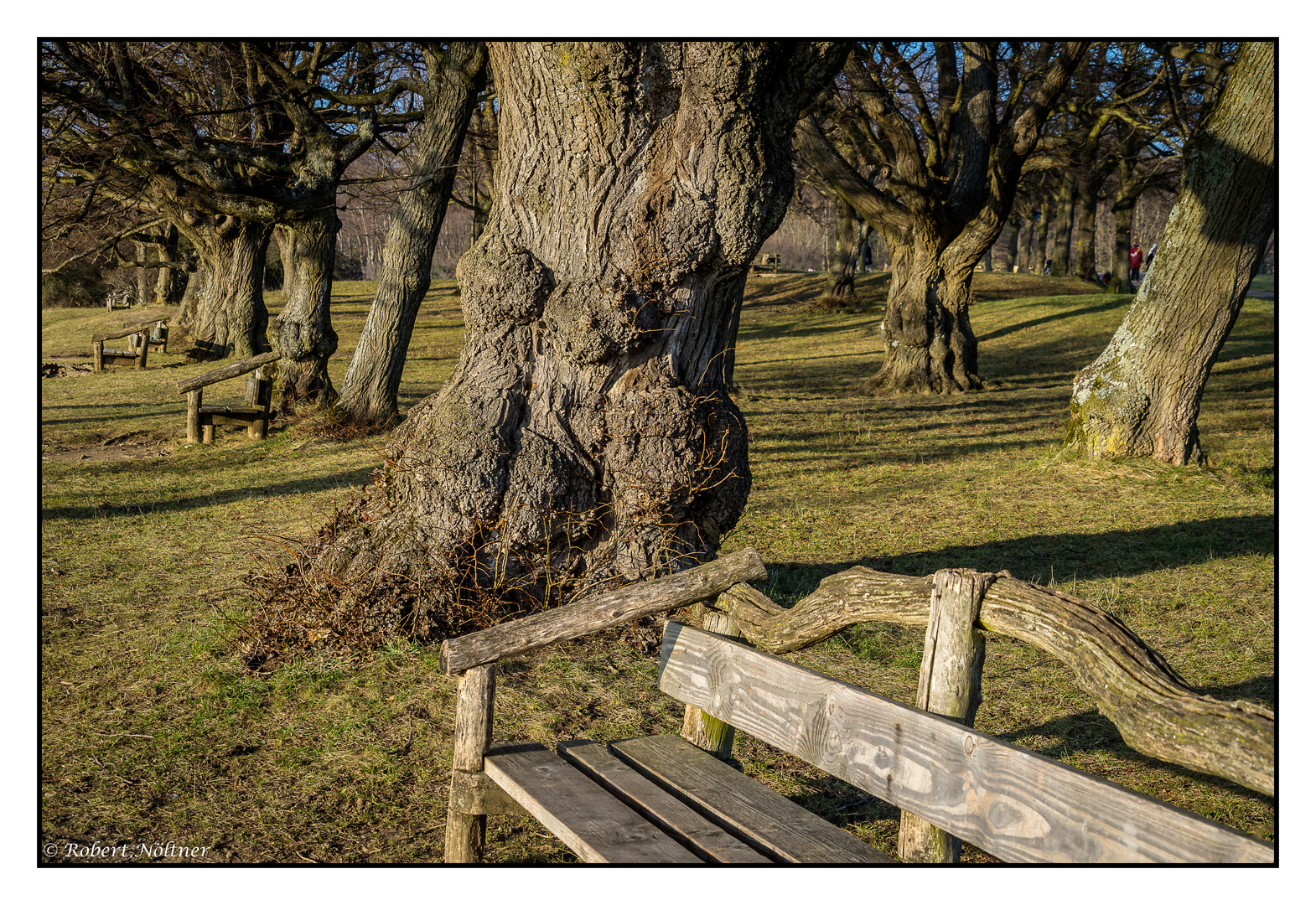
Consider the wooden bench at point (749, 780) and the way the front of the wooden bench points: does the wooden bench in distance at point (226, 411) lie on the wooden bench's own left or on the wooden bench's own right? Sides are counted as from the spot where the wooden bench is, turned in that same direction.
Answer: on the wooden bench's own right

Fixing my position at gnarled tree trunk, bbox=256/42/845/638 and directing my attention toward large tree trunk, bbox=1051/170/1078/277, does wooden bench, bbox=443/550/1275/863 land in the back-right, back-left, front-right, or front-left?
back-right

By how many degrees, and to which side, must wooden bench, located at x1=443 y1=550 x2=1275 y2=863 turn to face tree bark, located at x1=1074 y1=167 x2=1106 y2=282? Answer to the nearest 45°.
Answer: approximately 135° to its right

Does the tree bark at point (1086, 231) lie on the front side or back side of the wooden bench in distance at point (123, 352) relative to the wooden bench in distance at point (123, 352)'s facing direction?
on the back side

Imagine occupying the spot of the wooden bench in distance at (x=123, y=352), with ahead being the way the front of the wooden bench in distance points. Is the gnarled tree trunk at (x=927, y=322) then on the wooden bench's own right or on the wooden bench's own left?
on the wooden bench's own left

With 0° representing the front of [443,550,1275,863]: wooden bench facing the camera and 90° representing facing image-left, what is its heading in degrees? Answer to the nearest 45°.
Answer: approximately 45°
